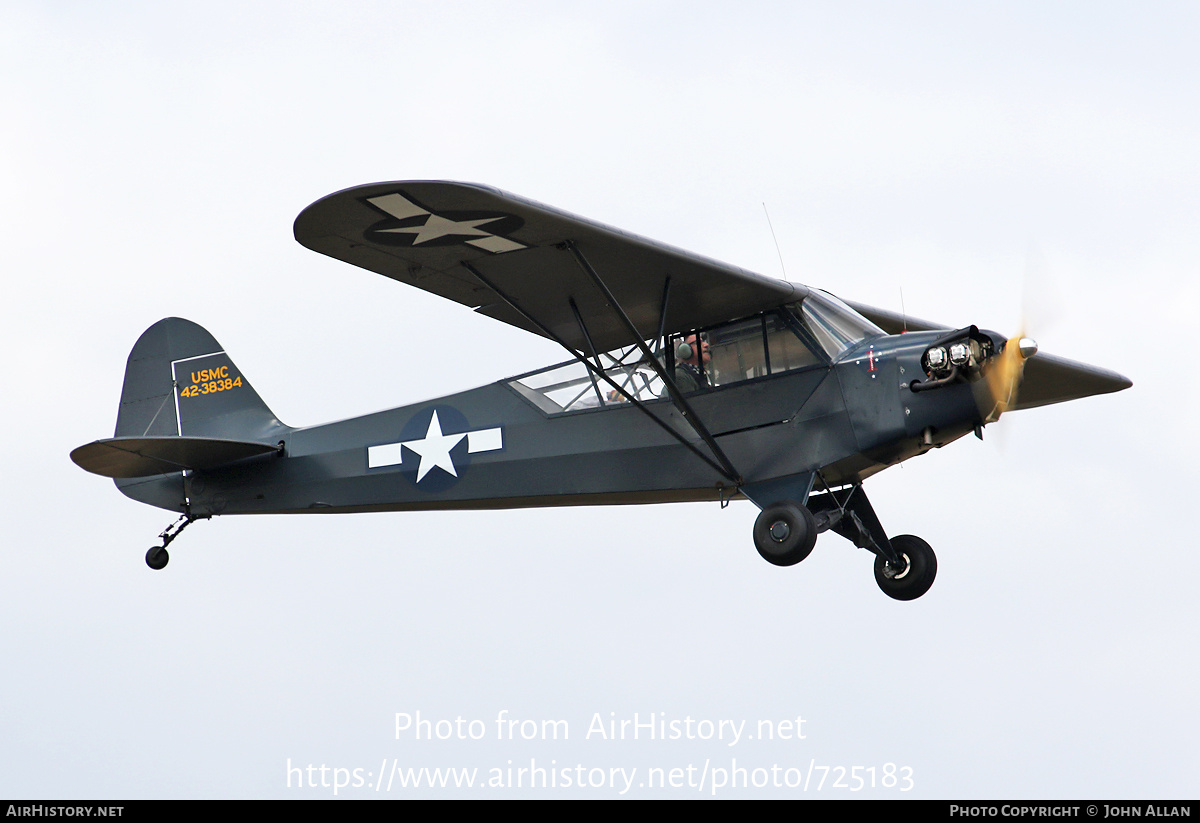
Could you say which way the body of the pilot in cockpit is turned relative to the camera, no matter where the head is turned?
to the viewer's right

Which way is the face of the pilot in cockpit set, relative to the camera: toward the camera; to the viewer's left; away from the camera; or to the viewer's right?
to the viewer's right
